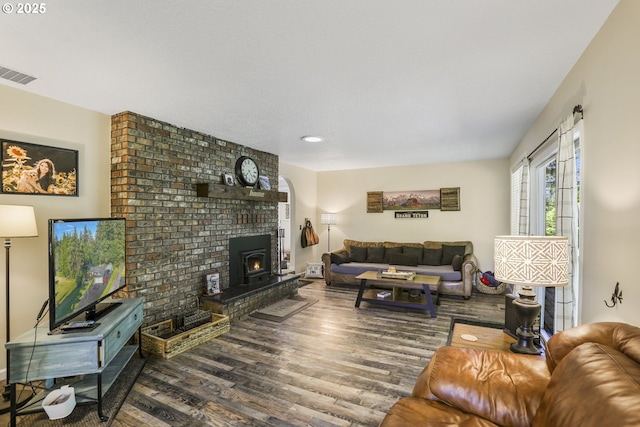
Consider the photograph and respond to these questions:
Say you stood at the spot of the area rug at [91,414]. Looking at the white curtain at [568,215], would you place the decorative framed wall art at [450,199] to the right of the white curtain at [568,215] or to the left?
left

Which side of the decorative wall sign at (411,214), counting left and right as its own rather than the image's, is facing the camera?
front

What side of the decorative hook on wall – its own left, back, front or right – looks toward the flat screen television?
front

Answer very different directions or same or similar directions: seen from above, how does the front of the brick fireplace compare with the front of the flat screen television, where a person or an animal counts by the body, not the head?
same or similar directions

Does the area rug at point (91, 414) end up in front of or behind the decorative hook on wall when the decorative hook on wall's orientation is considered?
in front

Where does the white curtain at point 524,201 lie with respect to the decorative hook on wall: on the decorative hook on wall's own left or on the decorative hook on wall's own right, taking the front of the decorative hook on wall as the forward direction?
on the decorative hook on wall's own right

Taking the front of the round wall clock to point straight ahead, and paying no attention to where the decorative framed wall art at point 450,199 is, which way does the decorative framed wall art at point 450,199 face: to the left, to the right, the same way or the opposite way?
to the right

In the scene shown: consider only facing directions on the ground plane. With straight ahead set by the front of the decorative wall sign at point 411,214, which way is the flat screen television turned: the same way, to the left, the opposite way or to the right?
to the left

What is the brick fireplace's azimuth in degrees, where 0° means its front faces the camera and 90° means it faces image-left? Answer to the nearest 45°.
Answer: approximately 315°

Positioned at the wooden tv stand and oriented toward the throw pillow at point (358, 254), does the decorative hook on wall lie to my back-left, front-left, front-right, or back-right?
front-right

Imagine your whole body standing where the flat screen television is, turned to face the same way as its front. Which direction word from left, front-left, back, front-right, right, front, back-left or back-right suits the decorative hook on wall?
front

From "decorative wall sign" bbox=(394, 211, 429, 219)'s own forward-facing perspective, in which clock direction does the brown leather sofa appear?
The brown leather sofa is roughly at 12 o'clock from the decorative wall sign.

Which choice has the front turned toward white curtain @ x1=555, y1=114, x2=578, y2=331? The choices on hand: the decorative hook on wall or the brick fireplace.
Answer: the brick fireplace

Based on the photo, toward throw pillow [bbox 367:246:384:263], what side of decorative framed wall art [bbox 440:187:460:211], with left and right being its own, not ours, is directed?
right

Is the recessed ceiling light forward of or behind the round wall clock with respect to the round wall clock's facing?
forward

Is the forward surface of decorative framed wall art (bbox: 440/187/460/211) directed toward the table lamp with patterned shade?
yes

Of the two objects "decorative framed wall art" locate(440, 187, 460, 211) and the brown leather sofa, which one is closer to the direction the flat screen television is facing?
the brown leather sofa

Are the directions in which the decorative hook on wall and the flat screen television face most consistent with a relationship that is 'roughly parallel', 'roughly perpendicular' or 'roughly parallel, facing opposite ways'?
roughly parallel, facing opposite ways

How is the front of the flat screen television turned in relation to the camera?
facing the viewer and to the right of the viewer

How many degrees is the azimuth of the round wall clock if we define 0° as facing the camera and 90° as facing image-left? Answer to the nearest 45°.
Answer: approximately 315°
